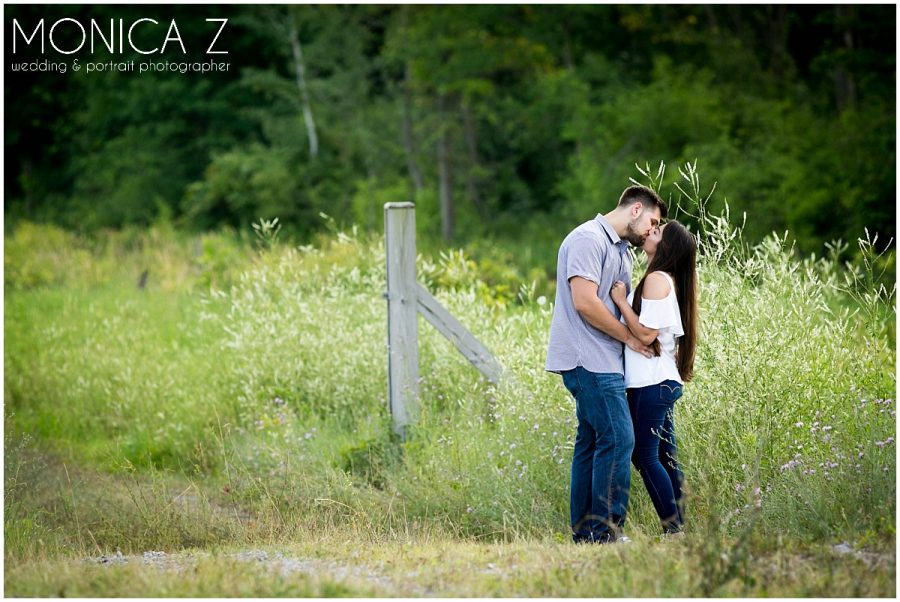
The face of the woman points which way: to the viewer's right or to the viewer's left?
to the viewer's left

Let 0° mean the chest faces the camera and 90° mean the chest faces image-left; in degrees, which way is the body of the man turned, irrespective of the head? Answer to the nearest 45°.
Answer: approximately 270°

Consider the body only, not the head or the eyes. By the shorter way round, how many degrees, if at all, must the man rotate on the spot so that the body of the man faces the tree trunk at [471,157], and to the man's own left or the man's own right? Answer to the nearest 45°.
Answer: approximately 90° to the man's own left

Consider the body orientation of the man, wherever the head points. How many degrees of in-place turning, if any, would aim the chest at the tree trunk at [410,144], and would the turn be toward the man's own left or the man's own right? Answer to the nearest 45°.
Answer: approximately 90° to the man's own left

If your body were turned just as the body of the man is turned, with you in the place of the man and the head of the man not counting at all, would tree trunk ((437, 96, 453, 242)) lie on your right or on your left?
on your left

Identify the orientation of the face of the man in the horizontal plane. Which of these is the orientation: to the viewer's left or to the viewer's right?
to the viewer's right
